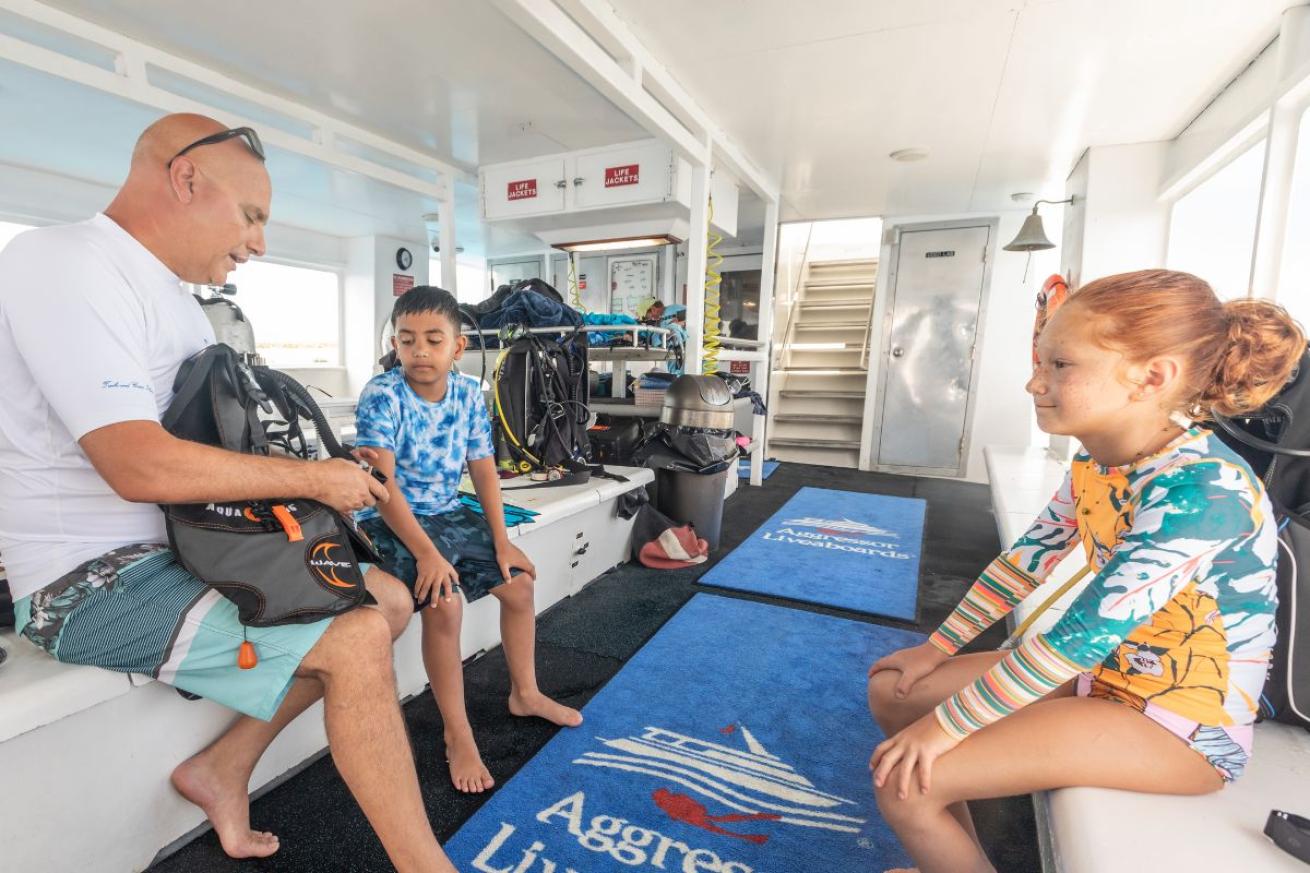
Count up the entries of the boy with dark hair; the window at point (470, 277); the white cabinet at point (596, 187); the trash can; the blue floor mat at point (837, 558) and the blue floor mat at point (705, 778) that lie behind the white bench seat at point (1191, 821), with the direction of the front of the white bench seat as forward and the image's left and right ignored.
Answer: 0

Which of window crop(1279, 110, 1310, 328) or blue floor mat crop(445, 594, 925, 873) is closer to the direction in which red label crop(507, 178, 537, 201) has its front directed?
the blue floor mat

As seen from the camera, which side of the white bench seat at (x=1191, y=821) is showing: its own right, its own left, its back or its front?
left

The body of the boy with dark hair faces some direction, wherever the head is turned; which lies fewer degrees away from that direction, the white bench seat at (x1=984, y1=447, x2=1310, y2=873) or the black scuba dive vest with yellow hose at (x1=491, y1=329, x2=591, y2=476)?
the white bench seat

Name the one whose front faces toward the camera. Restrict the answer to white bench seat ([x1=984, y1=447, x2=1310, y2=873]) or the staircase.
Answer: the staircase

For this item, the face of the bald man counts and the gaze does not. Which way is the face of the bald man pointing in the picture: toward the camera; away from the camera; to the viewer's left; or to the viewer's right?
to the viewer's right

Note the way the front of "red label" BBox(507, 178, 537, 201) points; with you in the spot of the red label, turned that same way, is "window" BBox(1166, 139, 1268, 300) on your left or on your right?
on your left

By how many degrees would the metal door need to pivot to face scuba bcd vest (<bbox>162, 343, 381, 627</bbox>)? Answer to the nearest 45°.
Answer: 0° — it already faces it

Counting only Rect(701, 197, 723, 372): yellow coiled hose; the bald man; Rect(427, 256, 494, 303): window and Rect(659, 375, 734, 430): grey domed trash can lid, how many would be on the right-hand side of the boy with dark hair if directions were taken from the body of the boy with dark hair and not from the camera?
1

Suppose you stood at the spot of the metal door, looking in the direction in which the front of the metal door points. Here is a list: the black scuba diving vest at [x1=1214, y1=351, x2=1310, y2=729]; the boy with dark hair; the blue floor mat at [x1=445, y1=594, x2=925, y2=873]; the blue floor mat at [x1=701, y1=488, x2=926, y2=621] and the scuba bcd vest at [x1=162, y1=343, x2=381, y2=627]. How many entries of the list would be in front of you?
5

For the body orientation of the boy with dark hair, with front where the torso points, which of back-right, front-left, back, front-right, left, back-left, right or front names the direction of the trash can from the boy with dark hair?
left

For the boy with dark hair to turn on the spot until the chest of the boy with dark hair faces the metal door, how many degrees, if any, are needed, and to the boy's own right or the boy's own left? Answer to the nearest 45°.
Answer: approximately 90° to the boy's own left

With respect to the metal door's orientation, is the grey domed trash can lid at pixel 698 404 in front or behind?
in front

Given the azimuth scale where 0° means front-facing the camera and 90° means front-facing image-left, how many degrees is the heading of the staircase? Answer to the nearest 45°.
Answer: approximately 0°

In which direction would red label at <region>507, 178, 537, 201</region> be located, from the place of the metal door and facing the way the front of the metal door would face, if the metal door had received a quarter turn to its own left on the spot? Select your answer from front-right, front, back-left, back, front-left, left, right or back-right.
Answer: back-right

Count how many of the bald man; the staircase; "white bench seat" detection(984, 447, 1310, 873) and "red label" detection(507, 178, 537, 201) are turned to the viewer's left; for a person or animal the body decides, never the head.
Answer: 1

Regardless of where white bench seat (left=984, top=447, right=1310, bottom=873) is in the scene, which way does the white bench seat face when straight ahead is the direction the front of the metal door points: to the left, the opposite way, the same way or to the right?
to the right

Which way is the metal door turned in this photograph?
toward the camera

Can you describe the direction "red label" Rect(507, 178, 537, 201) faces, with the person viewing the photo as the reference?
facing the viewer
